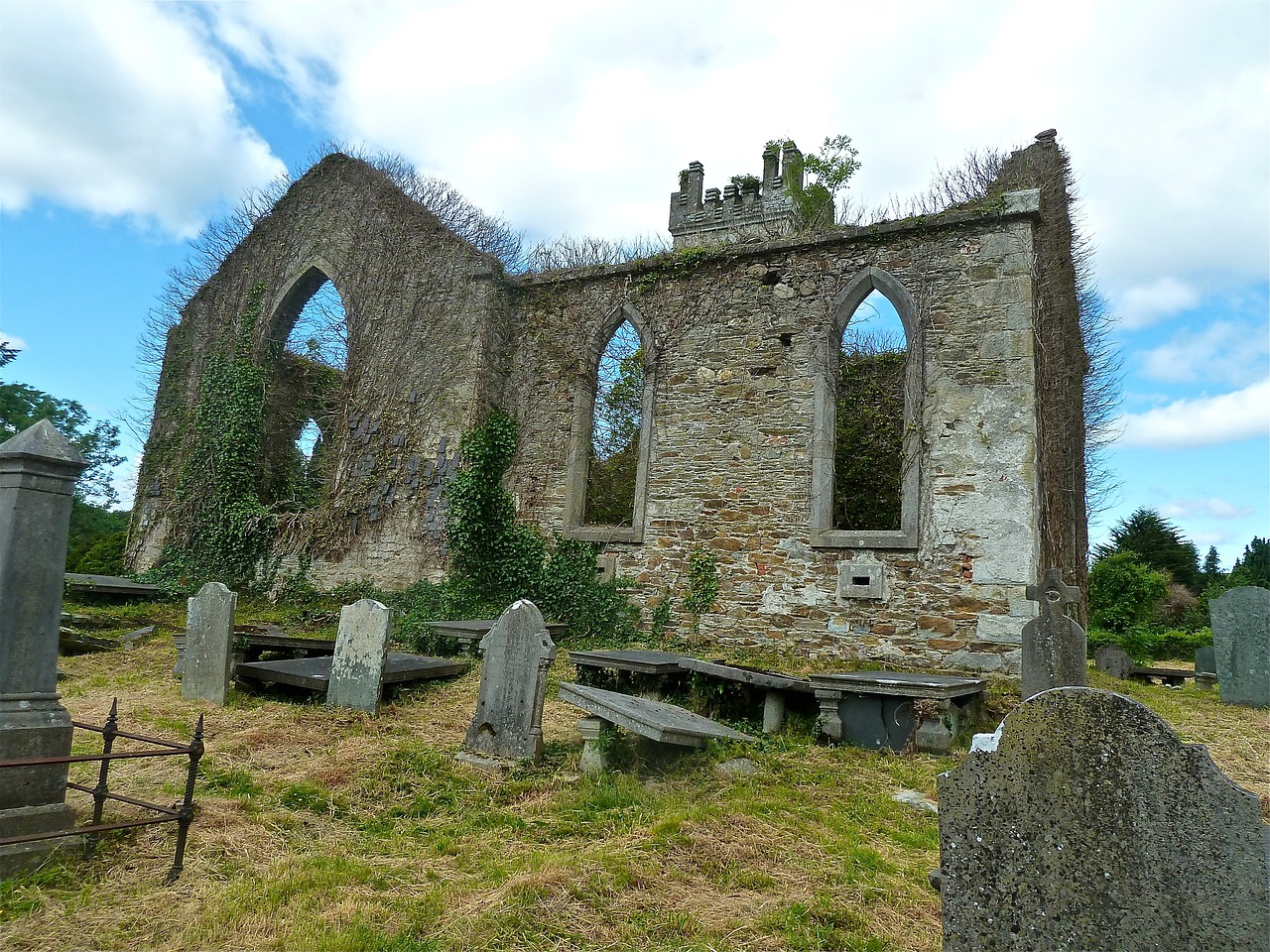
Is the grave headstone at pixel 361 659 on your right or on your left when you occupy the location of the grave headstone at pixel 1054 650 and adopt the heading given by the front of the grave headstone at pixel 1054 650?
on your right

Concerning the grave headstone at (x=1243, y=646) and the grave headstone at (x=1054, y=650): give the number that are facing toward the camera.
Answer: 2

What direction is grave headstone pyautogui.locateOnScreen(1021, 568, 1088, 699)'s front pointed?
toward the camera

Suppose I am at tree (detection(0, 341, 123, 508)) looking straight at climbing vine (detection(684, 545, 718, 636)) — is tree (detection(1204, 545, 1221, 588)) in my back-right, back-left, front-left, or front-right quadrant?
front-left

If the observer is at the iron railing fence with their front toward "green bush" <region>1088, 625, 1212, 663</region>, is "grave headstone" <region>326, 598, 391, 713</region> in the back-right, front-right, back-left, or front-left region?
front-left

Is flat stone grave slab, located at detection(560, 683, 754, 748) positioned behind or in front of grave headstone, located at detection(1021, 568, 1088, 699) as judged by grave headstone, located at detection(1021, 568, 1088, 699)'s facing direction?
in front

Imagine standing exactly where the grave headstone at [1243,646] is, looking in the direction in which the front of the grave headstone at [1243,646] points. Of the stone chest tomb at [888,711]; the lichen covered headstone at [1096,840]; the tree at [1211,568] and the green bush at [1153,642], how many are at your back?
2

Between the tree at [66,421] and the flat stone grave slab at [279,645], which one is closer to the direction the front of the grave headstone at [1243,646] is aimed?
the flat stone grave slab

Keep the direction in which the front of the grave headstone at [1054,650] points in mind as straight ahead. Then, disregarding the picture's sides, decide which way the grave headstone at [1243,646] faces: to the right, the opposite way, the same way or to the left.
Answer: the same way

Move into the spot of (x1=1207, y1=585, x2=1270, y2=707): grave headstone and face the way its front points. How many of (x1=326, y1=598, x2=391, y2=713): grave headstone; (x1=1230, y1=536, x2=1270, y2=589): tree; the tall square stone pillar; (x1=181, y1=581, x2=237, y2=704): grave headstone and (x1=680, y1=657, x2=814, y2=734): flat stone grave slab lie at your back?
1

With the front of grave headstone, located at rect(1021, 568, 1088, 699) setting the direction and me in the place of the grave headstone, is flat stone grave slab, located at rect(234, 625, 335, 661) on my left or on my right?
on my right

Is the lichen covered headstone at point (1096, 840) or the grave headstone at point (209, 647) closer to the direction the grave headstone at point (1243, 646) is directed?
the lichen covered headstone

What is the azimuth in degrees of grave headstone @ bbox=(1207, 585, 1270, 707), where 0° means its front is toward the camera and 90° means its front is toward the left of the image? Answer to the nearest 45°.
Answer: approximately 0°

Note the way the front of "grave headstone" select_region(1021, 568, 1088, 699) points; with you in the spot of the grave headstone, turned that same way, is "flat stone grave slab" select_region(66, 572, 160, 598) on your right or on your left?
on your right

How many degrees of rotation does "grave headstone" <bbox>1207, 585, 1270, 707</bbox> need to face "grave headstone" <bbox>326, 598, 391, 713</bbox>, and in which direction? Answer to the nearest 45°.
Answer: approximately 45° to its right

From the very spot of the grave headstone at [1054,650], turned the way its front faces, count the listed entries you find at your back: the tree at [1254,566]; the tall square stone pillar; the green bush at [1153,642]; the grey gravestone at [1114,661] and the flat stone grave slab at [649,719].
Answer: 3
